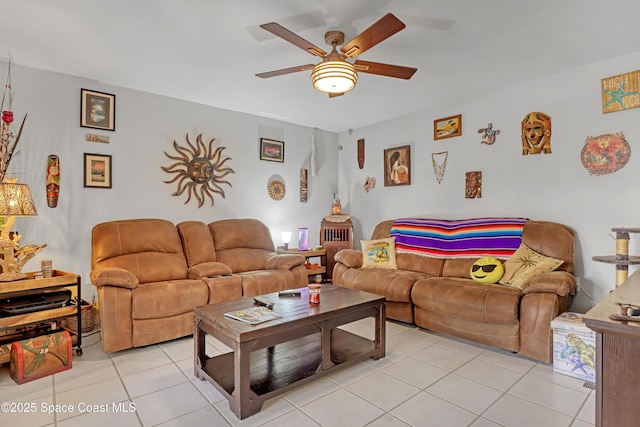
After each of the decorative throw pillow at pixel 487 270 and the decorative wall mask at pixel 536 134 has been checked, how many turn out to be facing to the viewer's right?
0

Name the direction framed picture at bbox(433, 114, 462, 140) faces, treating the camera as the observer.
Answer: facing the viewer and to the left of the viewer

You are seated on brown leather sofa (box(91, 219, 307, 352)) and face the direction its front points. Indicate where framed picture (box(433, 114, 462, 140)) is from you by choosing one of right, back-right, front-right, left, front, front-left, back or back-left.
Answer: front-left

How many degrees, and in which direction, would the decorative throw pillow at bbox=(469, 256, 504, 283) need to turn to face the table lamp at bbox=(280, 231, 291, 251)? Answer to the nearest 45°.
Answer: approximately 45° to its right

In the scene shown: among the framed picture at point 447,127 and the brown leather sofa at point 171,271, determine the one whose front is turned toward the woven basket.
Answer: the framed picture

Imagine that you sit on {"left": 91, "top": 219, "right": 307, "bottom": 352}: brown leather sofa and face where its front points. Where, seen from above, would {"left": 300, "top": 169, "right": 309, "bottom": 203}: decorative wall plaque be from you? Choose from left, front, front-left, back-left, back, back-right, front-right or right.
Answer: left

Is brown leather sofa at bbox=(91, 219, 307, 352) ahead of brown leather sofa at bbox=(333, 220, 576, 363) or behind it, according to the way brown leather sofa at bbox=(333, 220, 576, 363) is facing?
ahead

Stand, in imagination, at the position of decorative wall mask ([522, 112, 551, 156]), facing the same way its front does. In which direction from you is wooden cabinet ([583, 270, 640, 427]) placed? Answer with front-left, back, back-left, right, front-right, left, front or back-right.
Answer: front-left

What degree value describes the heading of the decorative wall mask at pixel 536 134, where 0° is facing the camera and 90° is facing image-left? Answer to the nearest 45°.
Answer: approximately 45°

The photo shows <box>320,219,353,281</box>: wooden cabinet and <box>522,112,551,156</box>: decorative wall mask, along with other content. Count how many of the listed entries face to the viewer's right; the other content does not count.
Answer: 0

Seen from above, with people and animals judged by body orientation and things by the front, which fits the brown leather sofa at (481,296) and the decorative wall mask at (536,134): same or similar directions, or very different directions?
same or similar directions

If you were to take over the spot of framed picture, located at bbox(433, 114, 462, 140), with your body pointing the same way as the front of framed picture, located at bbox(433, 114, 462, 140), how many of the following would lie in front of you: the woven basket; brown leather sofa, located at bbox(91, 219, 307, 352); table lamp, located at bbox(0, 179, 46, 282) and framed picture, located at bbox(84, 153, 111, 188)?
4

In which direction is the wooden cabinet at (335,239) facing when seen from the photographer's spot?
facing the viewer

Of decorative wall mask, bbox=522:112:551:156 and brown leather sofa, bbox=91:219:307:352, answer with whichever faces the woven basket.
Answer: the decorative wall mask

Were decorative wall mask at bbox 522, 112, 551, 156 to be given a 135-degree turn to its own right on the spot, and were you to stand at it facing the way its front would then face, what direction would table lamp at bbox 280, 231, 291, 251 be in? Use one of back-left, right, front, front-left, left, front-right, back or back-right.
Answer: left

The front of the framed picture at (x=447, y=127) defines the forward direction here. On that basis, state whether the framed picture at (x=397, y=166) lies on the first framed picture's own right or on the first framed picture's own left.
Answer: on the first framed picture's own right
